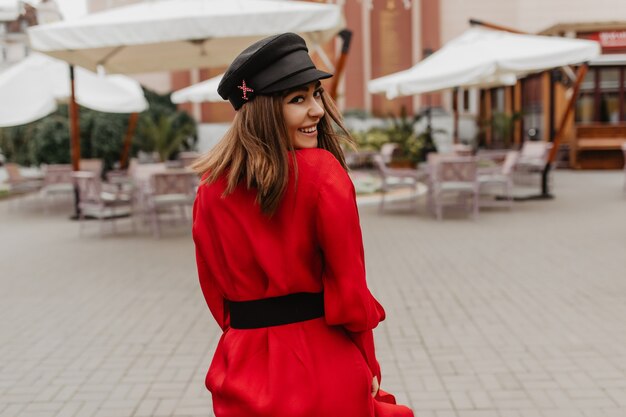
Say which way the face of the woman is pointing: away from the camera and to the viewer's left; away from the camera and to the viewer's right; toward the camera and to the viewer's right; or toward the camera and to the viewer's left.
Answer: toward the camera and to the viewer's right

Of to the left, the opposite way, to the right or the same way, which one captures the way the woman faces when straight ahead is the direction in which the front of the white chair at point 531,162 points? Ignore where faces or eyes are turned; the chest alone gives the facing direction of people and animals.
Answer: the opposite way

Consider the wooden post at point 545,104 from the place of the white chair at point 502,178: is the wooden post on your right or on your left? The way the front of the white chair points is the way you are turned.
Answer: on your right

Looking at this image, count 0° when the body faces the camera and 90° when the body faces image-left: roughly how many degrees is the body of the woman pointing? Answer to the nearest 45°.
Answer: approximately 225°

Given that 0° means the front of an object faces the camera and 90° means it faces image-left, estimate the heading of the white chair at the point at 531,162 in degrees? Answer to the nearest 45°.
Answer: approximately 45°

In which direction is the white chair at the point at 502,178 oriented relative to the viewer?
to the viewer's left

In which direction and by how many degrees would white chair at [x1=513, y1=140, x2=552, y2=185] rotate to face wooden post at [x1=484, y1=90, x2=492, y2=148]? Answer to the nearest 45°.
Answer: approximately 135° to its right

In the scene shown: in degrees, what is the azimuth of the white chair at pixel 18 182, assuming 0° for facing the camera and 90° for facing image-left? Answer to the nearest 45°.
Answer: approximately 270°

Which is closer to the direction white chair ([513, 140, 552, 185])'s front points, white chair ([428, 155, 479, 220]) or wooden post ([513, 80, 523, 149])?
the white chair

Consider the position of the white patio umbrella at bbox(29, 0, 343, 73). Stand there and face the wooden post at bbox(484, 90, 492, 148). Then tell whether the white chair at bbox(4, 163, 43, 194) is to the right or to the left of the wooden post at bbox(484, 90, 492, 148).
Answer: left
